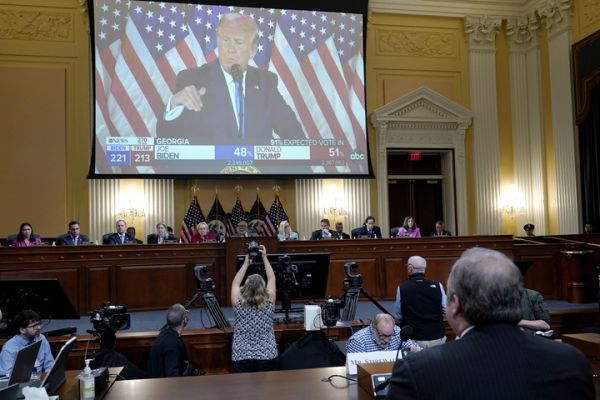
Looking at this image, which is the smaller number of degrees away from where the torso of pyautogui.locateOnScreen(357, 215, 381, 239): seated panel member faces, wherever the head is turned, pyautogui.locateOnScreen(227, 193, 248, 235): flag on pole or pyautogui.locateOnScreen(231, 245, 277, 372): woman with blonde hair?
the woman with blonde hair

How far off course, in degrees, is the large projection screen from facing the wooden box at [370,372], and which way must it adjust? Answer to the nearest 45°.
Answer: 0° — it already faces it

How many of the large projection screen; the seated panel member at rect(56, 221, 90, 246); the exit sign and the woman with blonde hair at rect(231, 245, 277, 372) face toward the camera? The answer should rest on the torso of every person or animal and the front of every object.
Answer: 3

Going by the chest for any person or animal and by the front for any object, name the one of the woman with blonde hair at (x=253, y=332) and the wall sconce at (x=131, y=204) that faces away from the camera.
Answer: the woman with blonde hair

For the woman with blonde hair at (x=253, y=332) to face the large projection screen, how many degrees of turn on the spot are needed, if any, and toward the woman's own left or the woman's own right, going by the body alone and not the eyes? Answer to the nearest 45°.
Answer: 0° — they already face it

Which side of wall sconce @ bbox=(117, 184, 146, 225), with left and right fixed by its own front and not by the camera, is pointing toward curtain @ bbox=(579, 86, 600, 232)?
left

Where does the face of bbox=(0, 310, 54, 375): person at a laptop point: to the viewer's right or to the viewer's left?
to the viewer's right

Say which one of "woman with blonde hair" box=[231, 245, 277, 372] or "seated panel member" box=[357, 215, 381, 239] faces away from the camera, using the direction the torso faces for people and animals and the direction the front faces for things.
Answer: the woman with blonde hair

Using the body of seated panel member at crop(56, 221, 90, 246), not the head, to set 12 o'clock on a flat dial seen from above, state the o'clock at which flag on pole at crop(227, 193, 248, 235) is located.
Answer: The flag on pole is roughly at 8 o'clock from the seated panel member.

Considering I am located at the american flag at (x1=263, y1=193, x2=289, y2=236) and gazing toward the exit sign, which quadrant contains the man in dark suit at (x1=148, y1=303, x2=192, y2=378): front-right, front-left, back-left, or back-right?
back-right

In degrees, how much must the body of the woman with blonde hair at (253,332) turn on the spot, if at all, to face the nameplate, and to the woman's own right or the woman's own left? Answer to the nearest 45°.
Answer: approximately 135° to the woman's own right
